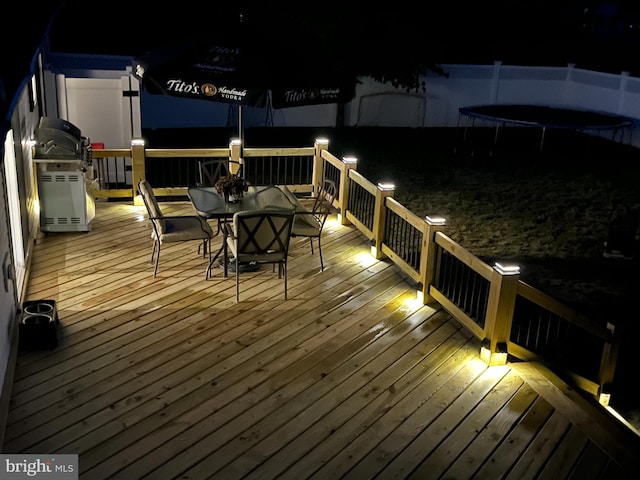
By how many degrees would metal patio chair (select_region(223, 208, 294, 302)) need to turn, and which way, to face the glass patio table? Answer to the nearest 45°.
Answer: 0° — it already faces it

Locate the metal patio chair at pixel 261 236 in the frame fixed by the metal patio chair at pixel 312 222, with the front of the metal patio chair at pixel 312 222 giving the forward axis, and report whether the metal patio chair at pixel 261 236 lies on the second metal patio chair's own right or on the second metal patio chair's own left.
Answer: on the second metal patio chair's own left

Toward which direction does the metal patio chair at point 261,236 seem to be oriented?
away from the camera

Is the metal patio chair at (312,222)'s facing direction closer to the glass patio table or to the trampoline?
the glass patio table

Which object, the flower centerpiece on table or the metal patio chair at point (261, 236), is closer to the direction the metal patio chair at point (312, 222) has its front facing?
the flower centerpiece on table

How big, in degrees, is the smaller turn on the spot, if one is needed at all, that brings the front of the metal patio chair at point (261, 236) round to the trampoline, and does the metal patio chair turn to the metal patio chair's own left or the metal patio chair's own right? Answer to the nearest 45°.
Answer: approximately 45° to the metal patio chair's own right

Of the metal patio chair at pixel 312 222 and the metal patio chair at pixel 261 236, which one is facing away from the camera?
the metal patio chair at pixel 261 236

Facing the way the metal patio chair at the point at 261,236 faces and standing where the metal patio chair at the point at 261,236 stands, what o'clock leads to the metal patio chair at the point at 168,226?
the metal patio chair at the point at 168,226 is roughly at 10 o'clock from the metal patio chair at the point at 261,236.

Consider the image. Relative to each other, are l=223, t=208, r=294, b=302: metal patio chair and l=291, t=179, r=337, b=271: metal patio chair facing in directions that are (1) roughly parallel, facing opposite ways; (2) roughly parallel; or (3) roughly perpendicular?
roughly perpendicular

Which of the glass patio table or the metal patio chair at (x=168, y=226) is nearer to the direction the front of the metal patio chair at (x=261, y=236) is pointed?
the glass patio table

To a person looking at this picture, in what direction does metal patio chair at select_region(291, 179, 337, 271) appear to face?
facing to the left of the viewer
